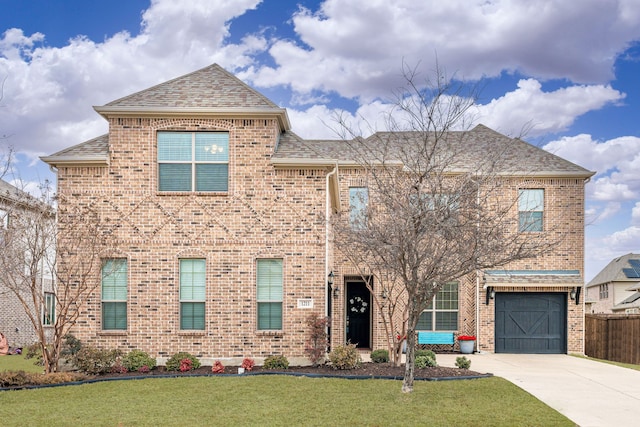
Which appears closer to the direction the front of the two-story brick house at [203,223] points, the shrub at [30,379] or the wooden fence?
the shrub

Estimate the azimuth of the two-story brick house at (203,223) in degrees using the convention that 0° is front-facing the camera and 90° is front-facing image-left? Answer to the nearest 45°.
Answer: approximately 0°

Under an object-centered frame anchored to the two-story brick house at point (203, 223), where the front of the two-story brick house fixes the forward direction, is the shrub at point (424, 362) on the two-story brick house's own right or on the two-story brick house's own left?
on the two-story brick house's own left

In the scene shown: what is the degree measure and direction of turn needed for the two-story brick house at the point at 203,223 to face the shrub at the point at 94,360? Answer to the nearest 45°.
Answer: approximately 45° to its right
